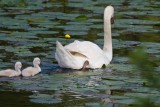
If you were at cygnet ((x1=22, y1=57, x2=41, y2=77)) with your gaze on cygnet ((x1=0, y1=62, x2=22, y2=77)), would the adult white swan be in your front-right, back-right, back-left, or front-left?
back-right

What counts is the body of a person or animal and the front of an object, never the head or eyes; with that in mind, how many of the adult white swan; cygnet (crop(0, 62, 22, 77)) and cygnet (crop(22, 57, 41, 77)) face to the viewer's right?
3

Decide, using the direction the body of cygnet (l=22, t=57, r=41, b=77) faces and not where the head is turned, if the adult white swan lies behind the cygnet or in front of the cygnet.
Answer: in front

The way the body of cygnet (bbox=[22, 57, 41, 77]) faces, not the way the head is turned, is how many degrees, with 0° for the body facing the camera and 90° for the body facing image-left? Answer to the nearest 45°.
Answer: approximately 270°

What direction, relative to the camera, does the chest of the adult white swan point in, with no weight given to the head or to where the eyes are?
to the viewer's right

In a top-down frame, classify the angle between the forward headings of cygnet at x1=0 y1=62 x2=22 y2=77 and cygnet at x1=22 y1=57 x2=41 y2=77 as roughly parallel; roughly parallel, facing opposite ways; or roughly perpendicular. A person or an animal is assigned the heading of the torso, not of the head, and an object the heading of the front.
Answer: roughly parallel

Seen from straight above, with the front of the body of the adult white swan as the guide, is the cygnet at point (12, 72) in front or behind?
behind

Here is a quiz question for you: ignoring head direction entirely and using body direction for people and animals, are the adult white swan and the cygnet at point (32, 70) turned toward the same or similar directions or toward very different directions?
same or similar directions

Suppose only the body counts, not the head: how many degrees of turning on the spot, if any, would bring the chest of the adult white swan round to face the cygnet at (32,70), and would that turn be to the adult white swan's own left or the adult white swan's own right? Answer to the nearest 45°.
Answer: approximately 135° to the adult white swan's own right

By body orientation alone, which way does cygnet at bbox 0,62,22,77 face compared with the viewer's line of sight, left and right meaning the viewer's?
facing to the right of the viewer
